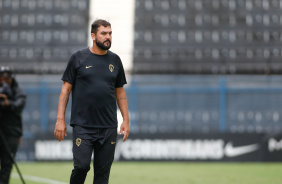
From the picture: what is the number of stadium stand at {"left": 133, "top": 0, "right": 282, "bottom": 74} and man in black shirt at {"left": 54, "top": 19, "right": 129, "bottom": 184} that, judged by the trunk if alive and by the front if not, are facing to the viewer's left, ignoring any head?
0

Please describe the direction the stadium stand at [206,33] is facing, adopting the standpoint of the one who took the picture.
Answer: facing the viewer

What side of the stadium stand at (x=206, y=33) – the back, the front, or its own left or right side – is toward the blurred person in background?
front

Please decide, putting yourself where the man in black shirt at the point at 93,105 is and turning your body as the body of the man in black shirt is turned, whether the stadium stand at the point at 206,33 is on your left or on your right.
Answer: on your left

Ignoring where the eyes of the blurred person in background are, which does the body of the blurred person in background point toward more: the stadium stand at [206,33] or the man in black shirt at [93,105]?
the man in black shirt

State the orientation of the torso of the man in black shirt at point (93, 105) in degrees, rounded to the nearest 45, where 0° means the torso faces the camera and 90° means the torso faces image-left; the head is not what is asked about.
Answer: approximately 315°

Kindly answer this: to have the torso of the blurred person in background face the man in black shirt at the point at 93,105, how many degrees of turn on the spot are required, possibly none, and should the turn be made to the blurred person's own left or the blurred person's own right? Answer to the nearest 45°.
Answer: approximately 45° to the blurred person's own left

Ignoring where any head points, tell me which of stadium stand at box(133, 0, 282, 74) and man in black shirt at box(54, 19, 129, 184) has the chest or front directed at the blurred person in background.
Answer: the stadium stand
